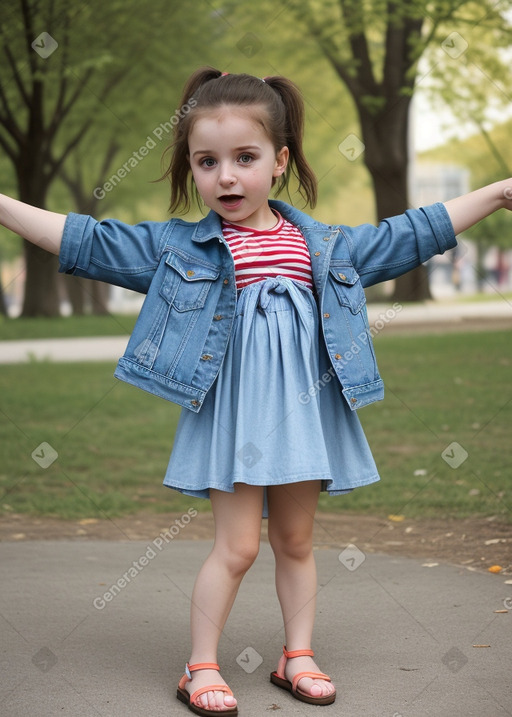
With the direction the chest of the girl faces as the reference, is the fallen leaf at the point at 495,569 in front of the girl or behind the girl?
behind

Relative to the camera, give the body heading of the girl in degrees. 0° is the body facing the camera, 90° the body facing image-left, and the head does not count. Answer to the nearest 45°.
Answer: approximately 0°
